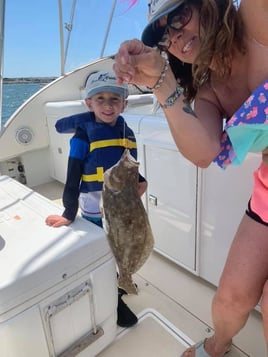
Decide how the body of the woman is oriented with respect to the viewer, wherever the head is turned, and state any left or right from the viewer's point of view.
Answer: facing the viewer and to the left of the viewer

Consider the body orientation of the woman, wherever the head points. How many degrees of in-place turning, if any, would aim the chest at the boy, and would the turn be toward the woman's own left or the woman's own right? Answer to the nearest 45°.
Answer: approximately 90° to the woman's own right
